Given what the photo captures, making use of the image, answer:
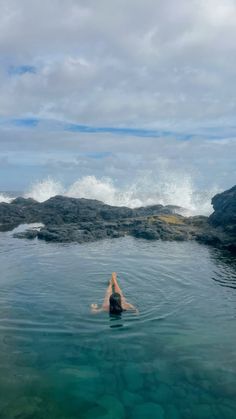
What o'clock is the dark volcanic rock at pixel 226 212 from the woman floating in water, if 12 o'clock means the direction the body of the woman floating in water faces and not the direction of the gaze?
The dark volcanic rock is roughly at 1 o'clock from the woman floating in water.

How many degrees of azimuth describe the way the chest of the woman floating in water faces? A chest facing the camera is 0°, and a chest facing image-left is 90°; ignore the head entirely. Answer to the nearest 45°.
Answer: approximately 180°
